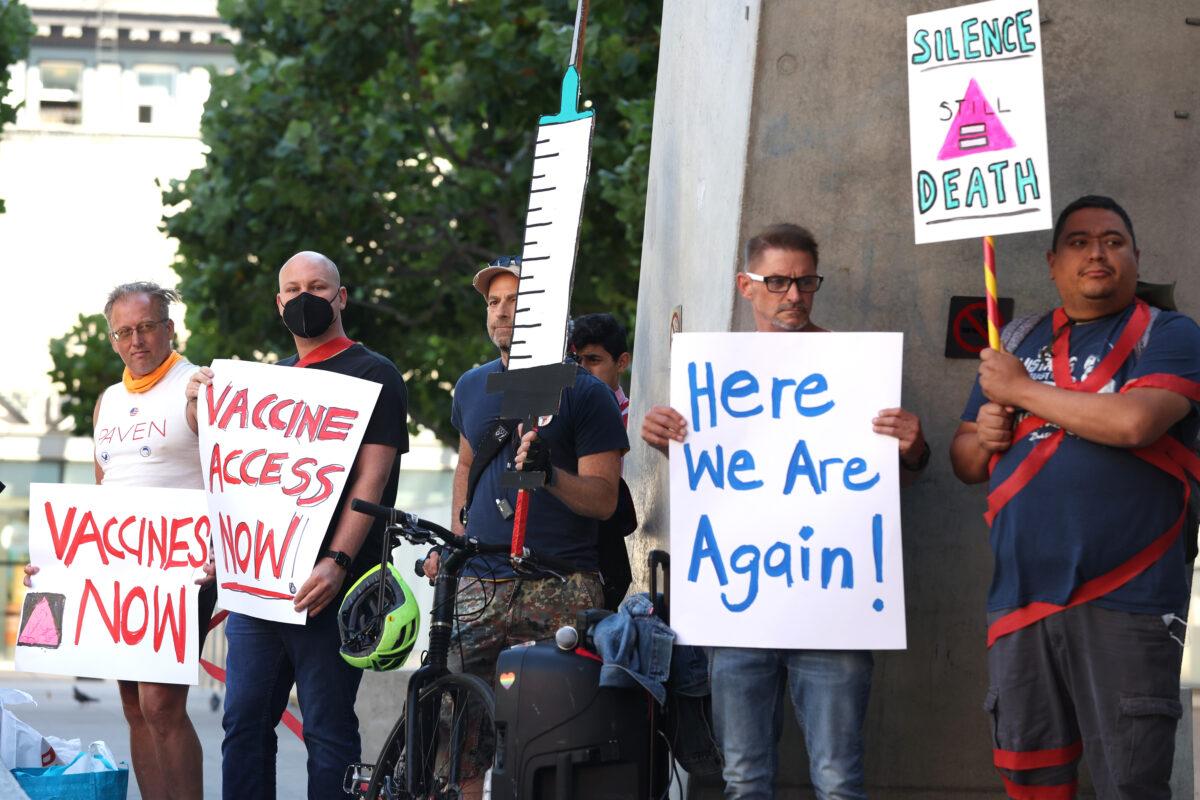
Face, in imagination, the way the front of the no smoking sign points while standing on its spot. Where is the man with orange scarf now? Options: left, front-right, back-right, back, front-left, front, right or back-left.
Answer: right

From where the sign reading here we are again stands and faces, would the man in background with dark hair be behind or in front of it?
behind

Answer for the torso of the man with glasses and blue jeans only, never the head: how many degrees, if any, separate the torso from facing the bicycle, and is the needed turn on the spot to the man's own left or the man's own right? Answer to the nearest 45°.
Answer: approximately 90° to the man's own right

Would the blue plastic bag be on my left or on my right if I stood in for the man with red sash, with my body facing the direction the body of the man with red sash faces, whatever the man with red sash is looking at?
on my right

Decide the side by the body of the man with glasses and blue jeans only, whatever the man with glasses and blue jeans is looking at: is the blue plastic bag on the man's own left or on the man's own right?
on the man's own right

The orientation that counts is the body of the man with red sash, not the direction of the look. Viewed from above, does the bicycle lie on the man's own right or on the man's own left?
on the man's own right

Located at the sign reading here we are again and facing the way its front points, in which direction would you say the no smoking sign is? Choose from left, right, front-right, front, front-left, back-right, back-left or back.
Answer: back-left
